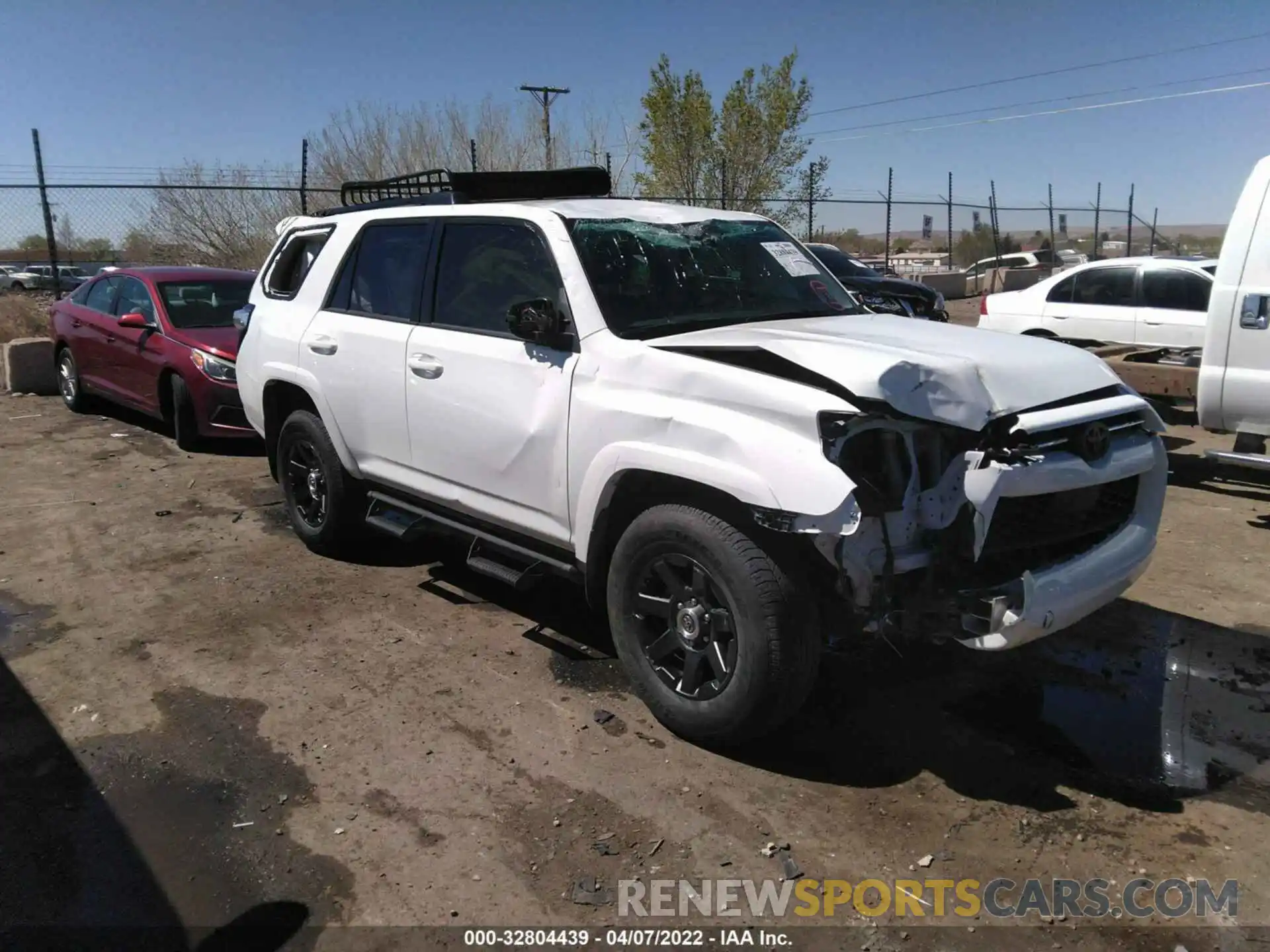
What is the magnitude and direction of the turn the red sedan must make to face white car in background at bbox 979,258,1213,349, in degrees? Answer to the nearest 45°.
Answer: approximately 45° to its left

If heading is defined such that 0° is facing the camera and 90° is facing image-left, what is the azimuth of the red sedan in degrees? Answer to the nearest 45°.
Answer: approximately 315°

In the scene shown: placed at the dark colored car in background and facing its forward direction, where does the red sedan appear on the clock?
The red sedan is roughly at 3 o'clock from the dark colored car in background.

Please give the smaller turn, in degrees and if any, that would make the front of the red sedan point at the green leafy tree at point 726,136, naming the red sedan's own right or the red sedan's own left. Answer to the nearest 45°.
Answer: approximately 90° to the red sedan's own left

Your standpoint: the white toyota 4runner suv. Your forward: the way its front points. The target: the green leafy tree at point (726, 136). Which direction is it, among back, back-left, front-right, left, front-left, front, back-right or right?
back-left

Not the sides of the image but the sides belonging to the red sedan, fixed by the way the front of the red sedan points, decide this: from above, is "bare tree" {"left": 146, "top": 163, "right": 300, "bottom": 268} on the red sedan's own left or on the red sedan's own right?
on the red sedan's own left

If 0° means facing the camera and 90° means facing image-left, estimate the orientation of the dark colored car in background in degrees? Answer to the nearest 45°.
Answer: approximately 315°
